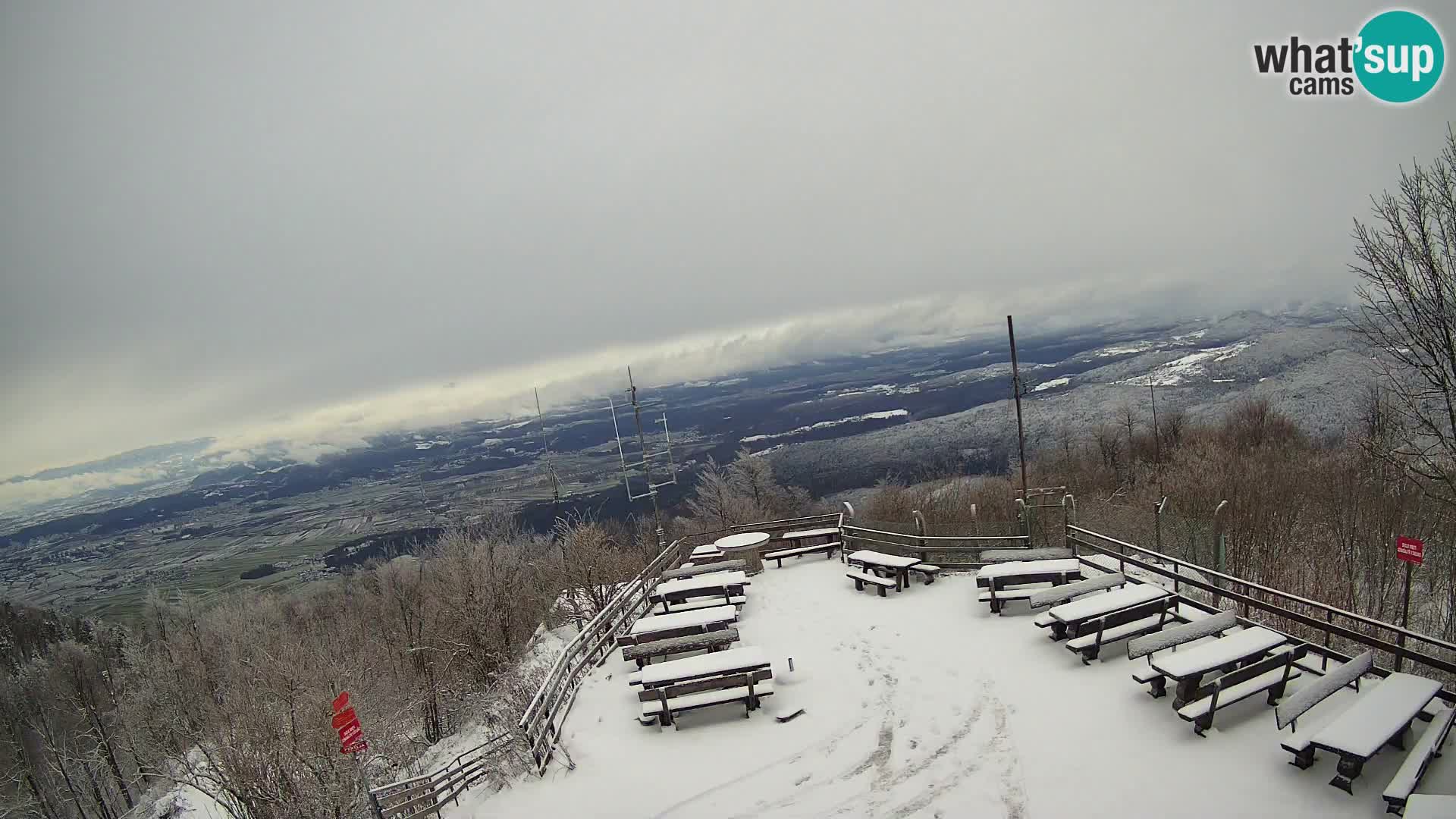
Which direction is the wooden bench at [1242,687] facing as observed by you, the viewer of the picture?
facing away from the viewer and to the left of the viewer

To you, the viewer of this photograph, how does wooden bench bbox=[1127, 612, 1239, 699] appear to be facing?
facing the viewer and to the right of the viewer

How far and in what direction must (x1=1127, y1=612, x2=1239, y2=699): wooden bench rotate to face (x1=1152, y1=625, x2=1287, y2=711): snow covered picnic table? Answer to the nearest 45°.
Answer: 0° — it already faces it

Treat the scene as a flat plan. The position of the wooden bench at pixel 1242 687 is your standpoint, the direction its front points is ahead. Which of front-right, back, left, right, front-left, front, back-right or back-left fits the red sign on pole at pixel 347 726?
left

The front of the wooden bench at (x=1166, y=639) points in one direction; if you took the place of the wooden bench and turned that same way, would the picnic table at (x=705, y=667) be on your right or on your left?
on your right

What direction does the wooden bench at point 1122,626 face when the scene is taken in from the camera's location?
facing away from the viewer and to the left of the viewer

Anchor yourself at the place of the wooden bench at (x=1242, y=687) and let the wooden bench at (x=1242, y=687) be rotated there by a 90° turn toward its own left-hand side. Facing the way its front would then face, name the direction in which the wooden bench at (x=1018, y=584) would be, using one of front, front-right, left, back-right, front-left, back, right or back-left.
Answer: right

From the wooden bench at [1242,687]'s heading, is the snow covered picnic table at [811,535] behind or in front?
in front

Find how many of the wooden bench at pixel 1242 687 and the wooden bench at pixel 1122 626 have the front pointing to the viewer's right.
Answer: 0

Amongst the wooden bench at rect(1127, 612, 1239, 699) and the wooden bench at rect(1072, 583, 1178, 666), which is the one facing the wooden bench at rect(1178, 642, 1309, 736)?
the wooden bench at rect(1127, 612, 1239, 699)

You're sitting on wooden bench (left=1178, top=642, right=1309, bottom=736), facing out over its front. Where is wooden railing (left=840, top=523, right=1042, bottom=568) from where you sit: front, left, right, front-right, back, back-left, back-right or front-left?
front

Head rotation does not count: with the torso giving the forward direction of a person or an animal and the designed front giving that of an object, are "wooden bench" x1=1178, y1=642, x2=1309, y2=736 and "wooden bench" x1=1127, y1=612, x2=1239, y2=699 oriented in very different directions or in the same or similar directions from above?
very different directions

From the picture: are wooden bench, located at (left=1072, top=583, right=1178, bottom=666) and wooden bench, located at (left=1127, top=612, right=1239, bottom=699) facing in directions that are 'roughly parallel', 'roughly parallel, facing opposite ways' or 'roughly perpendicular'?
roughly parallel, facing opposite ways

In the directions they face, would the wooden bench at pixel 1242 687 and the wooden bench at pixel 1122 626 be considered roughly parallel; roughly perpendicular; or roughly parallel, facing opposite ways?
roughly parallel

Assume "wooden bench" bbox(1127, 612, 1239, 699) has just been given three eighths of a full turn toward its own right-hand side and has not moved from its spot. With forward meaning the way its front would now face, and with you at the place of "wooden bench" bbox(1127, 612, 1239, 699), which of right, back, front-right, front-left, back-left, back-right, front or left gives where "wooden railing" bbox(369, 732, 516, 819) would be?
front-left

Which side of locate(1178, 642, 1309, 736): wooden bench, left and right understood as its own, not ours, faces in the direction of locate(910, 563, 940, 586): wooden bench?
front
